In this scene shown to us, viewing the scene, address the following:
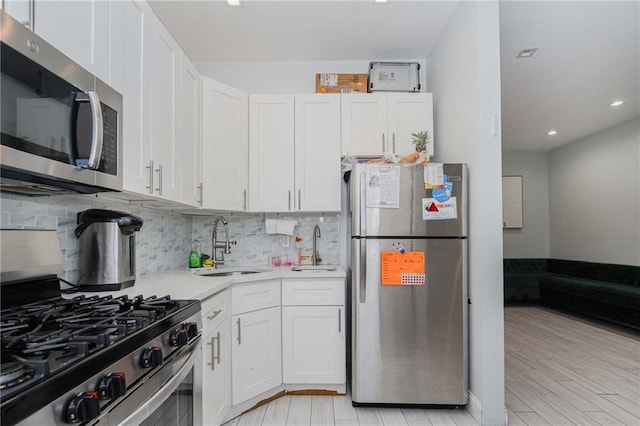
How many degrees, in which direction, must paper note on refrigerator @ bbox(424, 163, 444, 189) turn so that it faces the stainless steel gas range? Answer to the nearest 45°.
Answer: approximately 45° to its right

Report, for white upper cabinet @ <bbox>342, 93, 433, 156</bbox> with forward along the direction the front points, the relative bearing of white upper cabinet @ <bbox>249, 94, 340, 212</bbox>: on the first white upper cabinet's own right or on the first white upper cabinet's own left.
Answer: on the first white upper cabinet's own right

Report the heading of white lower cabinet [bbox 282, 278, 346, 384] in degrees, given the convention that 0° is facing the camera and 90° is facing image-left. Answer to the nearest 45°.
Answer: approximately 0°

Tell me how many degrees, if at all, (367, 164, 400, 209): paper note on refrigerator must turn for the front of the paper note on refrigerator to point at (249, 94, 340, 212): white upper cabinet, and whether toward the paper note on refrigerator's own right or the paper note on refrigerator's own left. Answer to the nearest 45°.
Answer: approximately 135° to the paper note on refrigerator's own right

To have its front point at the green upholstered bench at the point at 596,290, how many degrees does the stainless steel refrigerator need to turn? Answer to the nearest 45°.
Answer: approximately 135° to its left
